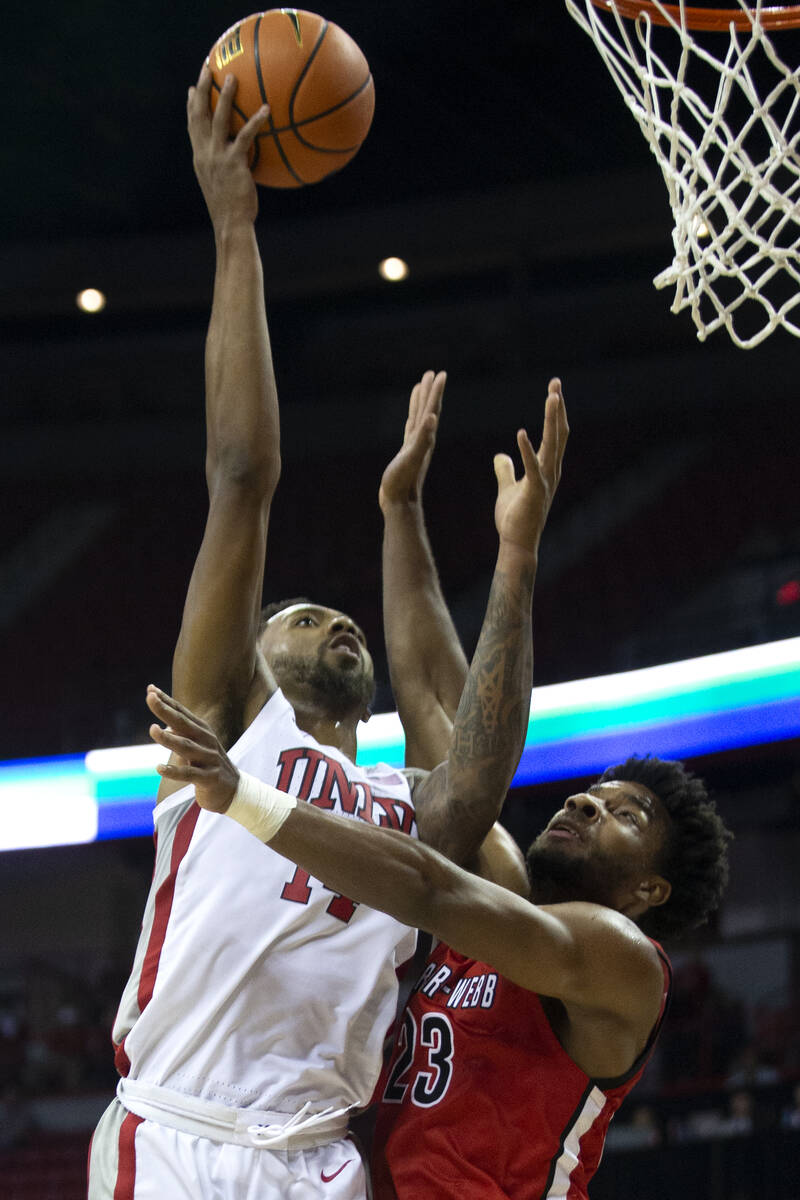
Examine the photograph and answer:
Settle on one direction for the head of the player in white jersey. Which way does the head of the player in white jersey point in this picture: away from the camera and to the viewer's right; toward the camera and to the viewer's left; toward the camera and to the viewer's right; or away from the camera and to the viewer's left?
toward the camera and to the viewer's right

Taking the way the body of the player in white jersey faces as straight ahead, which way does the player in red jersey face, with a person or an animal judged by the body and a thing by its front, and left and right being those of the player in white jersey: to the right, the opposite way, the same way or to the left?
to the right

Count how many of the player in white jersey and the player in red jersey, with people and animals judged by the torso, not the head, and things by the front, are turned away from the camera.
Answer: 0

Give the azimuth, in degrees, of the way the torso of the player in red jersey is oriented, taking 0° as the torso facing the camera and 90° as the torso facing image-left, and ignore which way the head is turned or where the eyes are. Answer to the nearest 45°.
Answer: approximately 45°

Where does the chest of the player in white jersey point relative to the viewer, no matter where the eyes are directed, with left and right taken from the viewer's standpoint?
facing the viewer and to the right of the viewer
